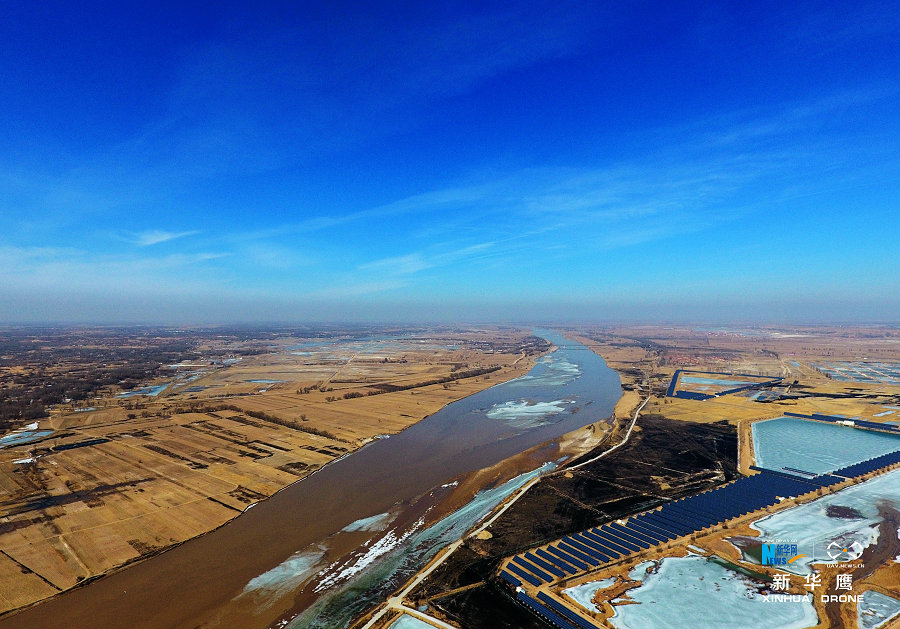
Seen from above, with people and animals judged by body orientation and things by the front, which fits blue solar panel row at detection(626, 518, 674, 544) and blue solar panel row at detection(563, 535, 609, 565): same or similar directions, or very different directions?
same or similar directions

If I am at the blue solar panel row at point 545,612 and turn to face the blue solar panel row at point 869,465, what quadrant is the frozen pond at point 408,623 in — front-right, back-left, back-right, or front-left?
back-left

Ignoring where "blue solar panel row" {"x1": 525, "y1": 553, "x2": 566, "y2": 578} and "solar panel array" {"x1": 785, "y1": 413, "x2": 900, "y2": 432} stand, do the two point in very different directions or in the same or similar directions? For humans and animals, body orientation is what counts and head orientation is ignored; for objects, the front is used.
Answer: same or similar directions

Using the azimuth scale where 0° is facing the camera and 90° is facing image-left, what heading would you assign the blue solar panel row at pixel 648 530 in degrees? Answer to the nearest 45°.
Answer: approximately 45°

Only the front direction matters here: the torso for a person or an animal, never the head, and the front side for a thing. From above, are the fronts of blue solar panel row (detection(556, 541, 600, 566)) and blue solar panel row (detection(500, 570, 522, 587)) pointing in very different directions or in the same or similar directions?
same or similar directions

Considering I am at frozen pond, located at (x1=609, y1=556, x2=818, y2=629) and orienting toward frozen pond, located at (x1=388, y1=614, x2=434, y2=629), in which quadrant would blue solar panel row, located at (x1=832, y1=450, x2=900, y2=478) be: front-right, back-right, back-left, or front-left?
back-right

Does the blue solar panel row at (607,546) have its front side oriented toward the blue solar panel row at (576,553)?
yes

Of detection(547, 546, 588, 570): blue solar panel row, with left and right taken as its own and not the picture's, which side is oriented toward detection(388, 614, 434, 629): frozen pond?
front

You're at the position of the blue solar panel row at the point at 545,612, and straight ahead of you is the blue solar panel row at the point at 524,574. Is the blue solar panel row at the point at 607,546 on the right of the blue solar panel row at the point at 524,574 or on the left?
right

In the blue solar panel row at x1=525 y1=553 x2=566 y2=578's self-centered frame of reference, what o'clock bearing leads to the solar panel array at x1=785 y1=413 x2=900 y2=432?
The solar panel array is roughly at 6 o'clock from the blue solar panel row.

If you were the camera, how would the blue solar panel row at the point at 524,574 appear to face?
facing the viewer and to the left of the viewer

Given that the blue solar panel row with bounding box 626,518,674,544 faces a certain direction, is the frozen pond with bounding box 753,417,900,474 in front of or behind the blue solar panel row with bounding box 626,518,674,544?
behind

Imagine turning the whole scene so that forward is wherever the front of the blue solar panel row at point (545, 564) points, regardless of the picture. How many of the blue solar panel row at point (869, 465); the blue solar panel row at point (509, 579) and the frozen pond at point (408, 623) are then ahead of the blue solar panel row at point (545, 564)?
2

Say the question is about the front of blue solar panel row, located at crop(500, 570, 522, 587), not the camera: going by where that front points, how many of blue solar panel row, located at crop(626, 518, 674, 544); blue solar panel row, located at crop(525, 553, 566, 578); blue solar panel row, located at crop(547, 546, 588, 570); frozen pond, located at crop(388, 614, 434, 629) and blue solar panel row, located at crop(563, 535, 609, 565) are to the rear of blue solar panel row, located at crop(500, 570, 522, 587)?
4

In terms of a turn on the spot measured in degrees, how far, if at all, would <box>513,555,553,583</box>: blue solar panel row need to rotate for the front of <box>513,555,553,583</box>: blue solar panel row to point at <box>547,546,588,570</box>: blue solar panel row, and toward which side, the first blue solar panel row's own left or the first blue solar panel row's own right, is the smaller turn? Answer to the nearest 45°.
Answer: approximately 180°

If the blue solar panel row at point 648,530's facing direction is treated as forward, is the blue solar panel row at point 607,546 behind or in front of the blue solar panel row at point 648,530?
in front
